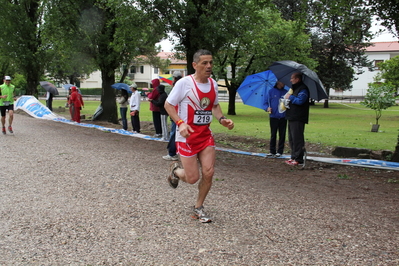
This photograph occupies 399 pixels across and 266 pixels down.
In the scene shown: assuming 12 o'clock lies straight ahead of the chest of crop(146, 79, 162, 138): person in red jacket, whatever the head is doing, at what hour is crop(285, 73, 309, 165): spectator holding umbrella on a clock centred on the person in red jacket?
The spectator holding umbrella is roughly at 8 o'clock from the person in red jacket.

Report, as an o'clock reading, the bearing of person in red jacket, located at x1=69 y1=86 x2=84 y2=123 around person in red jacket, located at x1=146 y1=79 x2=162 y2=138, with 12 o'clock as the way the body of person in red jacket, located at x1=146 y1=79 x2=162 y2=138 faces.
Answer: person in red jacket, located at x1=69 y1=86 x2=84 y2=123 is roughly at 2 o'clock from person in red jacket, located at x1=146 y1=79 x2=162 y2=138.

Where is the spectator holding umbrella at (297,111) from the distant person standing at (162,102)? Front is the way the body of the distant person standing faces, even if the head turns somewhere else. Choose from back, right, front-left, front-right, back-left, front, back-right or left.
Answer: back-left

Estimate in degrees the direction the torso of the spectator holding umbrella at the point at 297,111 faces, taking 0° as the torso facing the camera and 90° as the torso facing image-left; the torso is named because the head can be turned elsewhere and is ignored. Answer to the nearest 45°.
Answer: approximately 90°

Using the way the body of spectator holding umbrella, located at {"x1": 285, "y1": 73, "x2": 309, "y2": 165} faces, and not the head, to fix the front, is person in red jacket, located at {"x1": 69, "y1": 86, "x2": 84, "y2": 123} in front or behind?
in front

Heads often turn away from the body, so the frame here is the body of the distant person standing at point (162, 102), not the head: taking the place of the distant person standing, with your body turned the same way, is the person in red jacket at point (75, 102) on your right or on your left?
on your right
